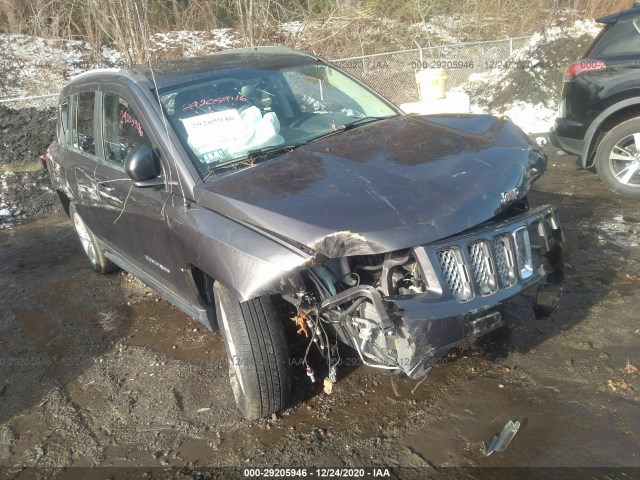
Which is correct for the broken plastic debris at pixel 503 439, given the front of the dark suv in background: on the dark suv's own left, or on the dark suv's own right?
on the dark suv's own right

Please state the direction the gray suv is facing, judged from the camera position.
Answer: facing the viewer and to the right of the viewer

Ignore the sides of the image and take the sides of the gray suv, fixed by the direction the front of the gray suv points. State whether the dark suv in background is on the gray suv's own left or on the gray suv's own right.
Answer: on the gray suv's own left

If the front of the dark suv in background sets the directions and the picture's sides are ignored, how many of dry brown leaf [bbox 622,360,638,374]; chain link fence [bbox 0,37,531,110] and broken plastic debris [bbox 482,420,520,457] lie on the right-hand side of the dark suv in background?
2

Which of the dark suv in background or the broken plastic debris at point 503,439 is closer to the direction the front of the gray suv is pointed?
the broken plastic debris

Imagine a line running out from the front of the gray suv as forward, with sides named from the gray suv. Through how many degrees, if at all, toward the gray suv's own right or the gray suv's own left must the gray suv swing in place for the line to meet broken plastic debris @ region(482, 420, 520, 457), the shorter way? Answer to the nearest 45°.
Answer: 0° — it already faces it

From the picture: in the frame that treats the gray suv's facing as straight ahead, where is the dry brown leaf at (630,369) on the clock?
The dry brown leaf is roughly at 11 o'clock from the gray suv.

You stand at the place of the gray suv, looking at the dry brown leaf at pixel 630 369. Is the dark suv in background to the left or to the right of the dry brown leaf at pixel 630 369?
left

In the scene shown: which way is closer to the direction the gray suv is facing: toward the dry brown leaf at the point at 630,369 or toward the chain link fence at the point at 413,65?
the dry brown leaf

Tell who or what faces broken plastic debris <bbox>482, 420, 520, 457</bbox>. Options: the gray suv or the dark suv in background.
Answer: the gray suv

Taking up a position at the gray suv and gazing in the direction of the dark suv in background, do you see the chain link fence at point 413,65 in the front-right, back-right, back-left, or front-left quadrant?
front-left

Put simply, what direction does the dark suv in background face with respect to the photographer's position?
facing to the right of the viewer

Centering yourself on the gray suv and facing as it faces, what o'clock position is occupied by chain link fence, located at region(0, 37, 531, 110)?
The chain link fence is roughly at 8 o'clock from the gray suv.

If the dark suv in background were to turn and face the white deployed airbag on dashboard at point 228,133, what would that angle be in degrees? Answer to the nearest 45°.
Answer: approximately 135° to its right
